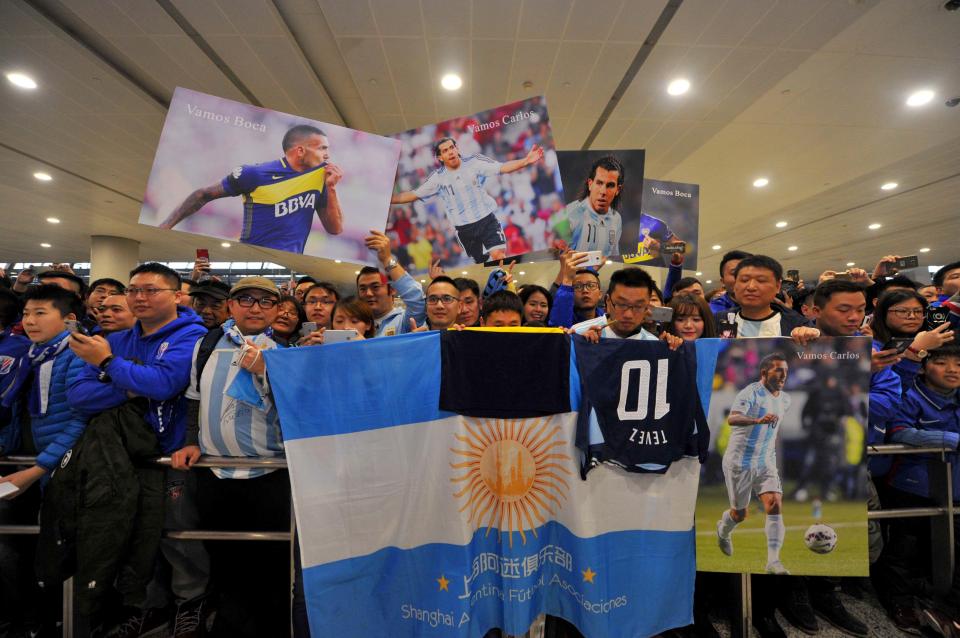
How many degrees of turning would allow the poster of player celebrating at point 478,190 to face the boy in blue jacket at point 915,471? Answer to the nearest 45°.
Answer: approximately 90° to its left

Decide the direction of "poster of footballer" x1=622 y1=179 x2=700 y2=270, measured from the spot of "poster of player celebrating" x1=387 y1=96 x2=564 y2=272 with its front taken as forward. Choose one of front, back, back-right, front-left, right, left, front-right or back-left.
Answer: back-left

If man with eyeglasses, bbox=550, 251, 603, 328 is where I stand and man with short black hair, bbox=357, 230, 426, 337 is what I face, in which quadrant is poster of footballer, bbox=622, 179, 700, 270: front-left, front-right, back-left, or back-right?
back-right

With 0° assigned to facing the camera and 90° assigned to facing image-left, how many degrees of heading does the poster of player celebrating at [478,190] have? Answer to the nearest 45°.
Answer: approximately 0°
